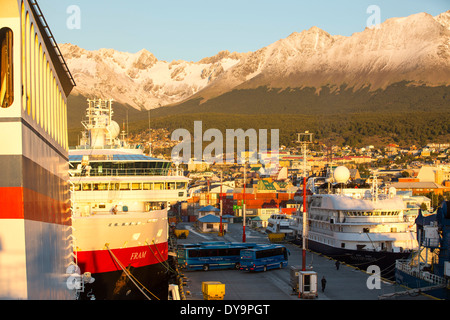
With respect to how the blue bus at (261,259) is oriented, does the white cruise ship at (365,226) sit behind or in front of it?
in front

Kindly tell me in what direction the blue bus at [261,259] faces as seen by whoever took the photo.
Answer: facing away from the viewer and to the right of the viewer

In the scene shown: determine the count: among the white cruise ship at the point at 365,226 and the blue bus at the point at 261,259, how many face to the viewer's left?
0

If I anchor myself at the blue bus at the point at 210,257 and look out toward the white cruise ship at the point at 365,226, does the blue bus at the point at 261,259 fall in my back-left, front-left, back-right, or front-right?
front-right

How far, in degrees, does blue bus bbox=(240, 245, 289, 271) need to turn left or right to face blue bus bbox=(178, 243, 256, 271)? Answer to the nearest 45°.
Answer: approximately 135° to its left
